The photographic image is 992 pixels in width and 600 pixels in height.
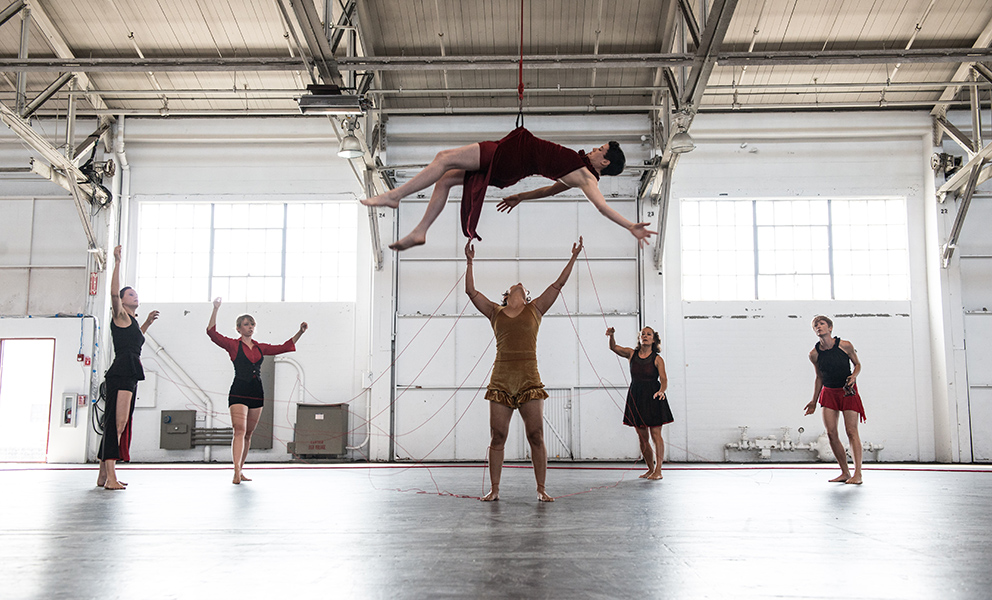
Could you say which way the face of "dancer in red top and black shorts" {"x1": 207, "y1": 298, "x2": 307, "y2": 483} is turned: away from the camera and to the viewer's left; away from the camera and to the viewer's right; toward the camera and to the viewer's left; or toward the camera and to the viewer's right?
toward the camera and to the viewer's right

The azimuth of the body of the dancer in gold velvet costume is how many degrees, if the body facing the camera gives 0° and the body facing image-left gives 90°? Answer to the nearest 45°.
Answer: approximately 0°

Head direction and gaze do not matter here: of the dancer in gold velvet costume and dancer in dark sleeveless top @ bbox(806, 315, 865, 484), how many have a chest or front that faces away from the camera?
0

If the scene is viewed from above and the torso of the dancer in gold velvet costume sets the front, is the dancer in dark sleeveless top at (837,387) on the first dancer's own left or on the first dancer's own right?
on the first dancer's own left

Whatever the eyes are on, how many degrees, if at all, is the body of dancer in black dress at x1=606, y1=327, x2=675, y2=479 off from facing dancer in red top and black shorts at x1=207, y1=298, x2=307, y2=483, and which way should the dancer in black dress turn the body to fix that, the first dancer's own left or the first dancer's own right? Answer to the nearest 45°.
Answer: approximately 45° to the first dancer's own right

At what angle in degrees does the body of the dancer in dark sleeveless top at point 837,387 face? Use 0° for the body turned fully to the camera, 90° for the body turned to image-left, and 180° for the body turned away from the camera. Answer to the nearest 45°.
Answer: approximately 45°

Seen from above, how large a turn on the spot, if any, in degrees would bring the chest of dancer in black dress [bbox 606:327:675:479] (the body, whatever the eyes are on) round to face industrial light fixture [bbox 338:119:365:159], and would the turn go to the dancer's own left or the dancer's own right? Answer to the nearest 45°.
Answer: approximately 45° to the dancer's own right

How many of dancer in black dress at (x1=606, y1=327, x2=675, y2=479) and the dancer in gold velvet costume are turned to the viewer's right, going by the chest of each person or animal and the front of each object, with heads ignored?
0

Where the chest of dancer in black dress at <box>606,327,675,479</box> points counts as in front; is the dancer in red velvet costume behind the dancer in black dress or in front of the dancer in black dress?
in front

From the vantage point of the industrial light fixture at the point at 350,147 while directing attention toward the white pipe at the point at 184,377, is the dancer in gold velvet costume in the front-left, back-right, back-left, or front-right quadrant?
back-left

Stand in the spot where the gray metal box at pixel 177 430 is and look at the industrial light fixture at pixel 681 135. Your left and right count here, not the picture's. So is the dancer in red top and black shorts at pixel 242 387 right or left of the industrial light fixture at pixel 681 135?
right

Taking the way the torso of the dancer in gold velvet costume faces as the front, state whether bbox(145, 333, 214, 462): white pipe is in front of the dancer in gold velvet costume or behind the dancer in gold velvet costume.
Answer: behind

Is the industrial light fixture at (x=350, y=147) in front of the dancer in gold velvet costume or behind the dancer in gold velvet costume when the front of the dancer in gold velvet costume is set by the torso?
behind

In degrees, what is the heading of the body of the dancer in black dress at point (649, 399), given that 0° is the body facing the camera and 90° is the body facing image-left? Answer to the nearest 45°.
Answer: approximately 45°
